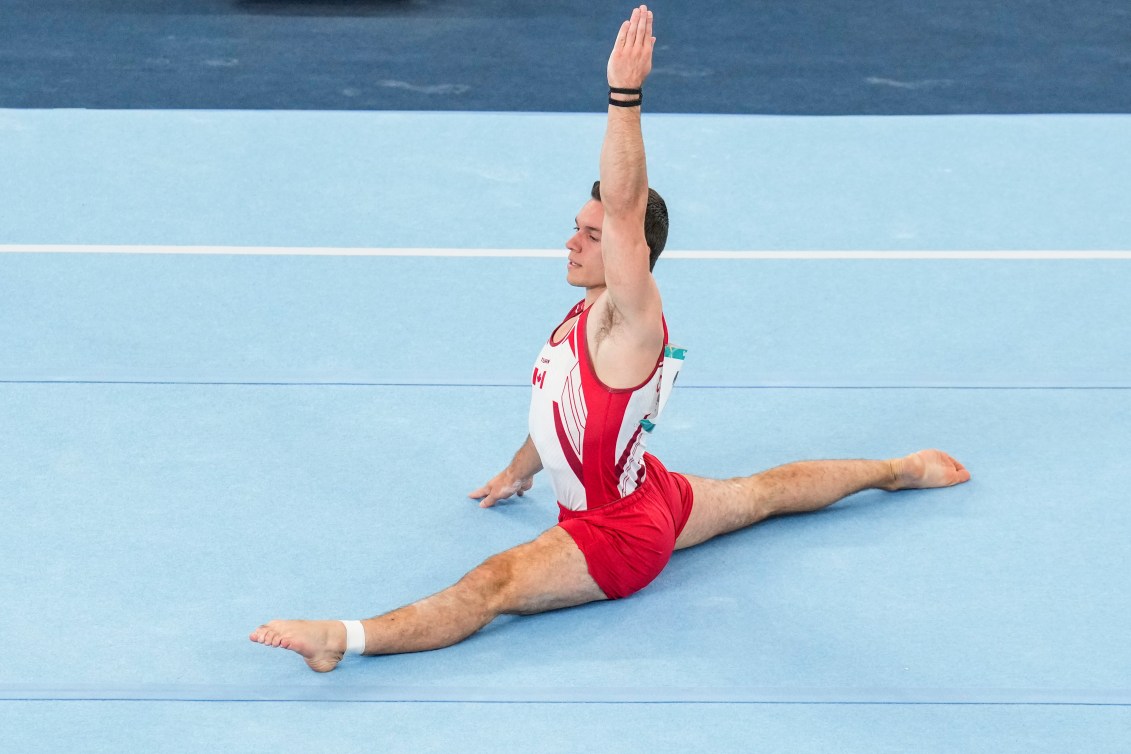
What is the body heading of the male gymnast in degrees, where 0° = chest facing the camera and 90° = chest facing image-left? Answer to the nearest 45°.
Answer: approximately 90°

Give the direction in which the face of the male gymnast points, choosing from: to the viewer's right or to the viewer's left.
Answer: to the viewer's left
